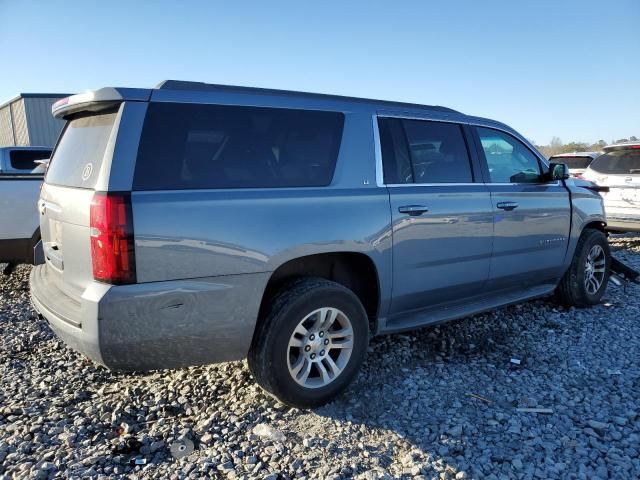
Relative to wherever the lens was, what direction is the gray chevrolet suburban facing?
facing away from the viewer and to the right of the viewer

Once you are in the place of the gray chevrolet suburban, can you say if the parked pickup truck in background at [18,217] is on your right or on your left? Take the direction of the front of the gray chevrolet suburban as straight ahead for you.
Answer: on your left

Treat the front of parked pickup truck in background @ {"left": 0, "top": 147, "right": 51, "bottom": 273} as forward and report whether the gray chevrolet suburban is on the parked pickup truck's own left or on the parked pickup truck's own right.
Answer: on the parked pickup truck's own right

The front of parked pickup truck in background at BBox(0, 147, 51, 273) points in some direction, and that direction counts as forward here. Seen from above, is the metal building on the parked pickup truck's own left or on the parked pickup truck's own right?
on the parked pickup truck's own left

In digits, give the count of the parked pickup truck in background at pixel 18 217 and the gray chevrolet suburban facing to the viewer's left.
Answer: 0

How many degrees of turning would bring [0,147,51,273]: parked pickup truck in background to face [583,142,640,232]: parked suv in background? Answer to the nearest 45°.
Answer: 0° — it already faces it

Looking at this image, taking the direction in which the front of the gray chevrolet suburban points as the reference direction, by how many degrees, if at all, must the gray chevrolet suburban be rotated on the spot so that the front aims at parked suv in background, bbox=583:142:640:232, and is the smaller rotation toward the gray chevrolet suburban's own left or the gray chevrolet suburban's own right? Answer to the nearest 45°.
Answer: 0° — it already faces it

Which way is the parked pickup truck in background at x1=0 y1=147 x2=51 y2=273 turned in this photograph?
to the viewer's right

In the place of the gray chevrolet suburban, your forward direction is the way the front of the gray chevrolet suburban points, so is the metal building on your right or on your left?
on your left
